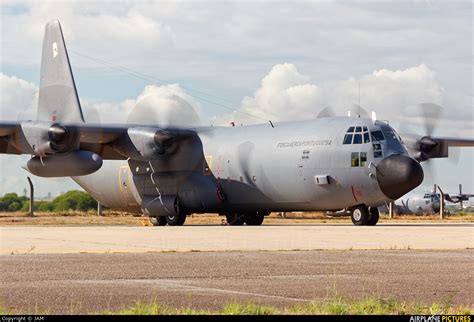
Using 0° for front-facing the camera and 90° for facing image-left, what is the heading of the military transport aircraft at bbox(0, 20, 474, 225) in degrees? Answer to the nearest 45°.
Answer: approximately 315°
